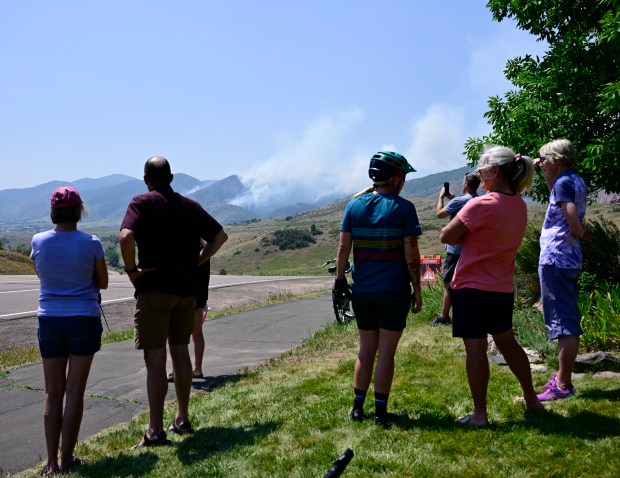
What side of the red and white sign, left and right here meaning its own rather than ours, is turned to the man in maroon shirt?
front

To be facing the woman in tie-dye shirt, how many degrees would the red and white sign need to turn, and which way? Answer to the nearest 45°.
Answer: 0° — it already faces them

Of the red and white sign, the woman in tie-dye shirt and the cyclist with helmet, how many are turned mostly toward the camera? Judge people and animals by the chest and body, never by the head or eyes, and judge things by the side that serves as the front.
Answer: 1

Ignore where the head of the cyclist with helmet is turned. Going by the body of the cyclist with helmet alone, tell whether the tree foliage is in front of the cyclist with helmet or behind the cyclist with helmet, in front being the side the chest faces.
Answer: in front

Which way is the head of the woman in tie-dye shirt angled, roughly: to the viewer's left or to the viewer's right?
to the viewer's left

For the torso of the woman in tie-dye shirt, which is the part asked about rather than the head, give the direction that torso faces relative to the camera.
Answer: to the viewer's left

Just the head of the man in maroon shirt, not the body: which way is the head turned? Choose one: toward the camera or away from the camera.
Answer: away from the camera

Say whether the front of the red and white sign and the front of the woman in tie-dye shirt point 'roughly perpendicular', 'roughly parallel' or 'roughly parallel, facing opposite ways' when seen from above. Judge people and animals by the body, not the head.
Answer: roughly perpendicular

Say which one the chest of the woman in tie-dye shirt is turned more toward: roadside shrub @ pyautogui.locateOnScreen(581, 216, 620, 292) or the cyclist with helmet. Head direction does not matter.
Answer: the cyclist with helmet

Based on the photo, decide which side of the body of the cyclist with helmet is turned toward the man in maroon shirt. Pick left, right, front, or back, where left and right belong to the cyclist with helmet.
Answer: left

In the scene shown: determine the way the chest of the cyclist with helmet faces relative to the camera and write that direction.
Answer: away from the camera

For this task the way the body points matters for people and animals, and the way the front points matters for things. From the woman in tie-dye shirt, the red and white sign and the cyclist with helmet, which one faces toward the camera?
the red and white sign

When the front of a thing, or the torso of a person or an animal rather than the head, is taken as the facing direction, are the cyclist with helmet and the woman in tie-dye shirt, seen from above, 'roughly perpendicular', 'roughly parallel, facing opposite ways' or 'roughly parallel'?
roughly perpendicular

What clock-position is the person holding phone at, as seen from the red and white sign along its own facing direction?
The person holding phone is roughly at 12 o'clock from the red and white sign.

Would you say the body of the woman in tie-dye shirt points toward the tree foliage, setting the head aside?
no

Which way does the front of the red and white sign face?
toward the camera
